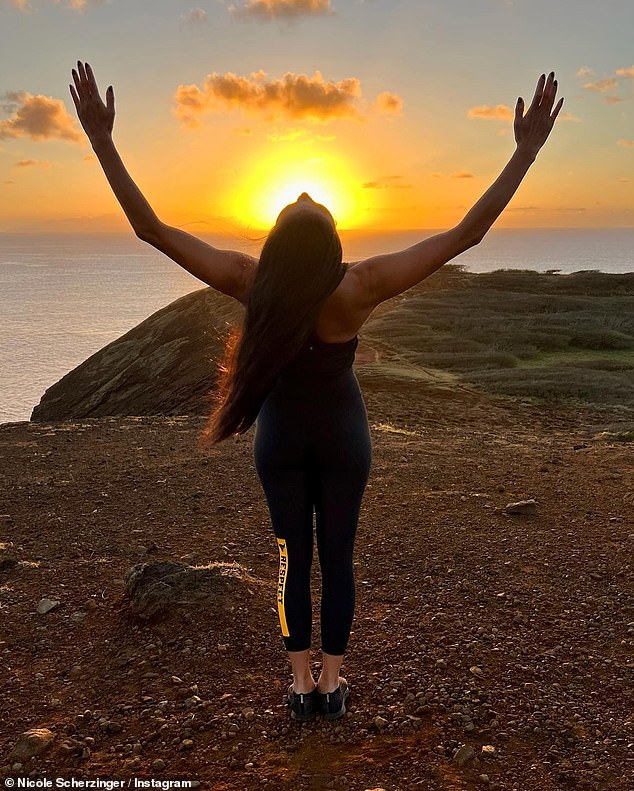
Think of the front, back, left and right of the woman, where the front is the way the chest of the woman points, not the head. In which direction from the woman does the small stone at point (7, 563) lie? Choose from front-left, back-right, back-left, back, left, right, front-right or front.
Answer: front-left

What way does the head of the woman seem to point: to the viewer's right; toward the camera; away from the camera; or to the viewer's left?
away from the camera

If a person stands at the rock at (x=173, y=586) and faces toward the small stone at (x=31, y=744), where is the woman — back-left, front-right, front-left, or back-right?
front-left

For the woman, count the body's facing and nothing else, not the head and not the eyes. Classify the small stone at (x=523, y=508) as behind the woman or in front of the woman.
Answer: in front

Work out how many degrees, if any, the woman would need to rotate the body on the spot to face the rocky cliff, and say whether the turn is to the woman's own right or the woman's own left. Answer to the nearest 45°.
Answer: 0° — they already face it

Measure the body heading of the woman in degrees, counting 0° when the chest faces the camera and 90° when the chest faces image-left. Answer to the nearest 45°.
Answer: approximately 180°

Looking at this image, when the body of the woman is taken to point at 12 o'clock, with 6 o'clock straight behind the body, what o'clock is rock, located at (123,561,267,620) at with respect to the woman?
The rock is roughly at 11 o'clock from the woman.
